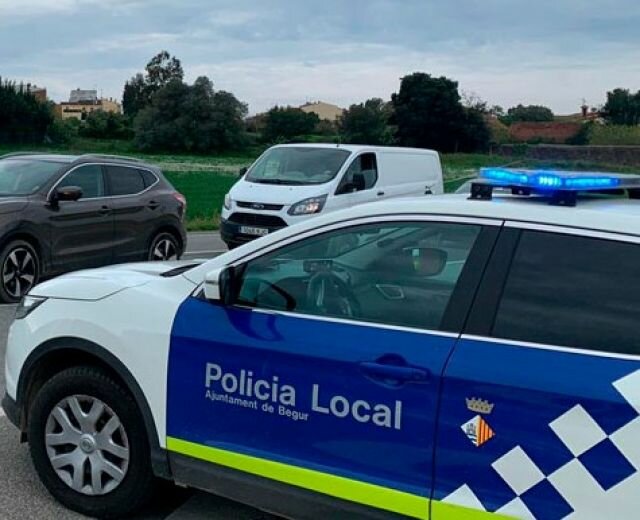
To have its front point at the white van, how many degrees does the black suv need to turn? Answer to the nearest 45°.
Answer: approximately 180°

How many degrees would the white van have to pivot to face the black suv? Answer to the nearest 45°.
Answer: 0° — it already faces it

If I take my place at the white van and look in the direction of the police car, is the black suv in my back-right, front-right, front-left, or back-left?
front-right

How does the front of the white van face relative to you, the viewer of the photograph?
facing the viewer and to the left of the viewer

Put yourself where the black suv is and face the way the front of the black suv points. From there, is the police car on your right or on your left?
on your left

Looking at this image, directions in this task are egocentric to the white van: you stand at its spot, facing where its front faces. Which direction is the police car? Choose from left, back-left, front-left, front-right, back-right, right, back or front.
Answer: front-left

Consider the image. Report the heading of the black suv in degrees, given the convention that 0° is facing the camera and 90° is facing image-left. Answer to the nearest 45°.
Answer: approximately 45°

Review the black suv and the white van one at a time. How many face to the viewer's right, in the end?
0

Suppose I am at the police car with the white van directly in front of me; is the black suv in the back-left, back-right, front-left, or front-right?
front-left
